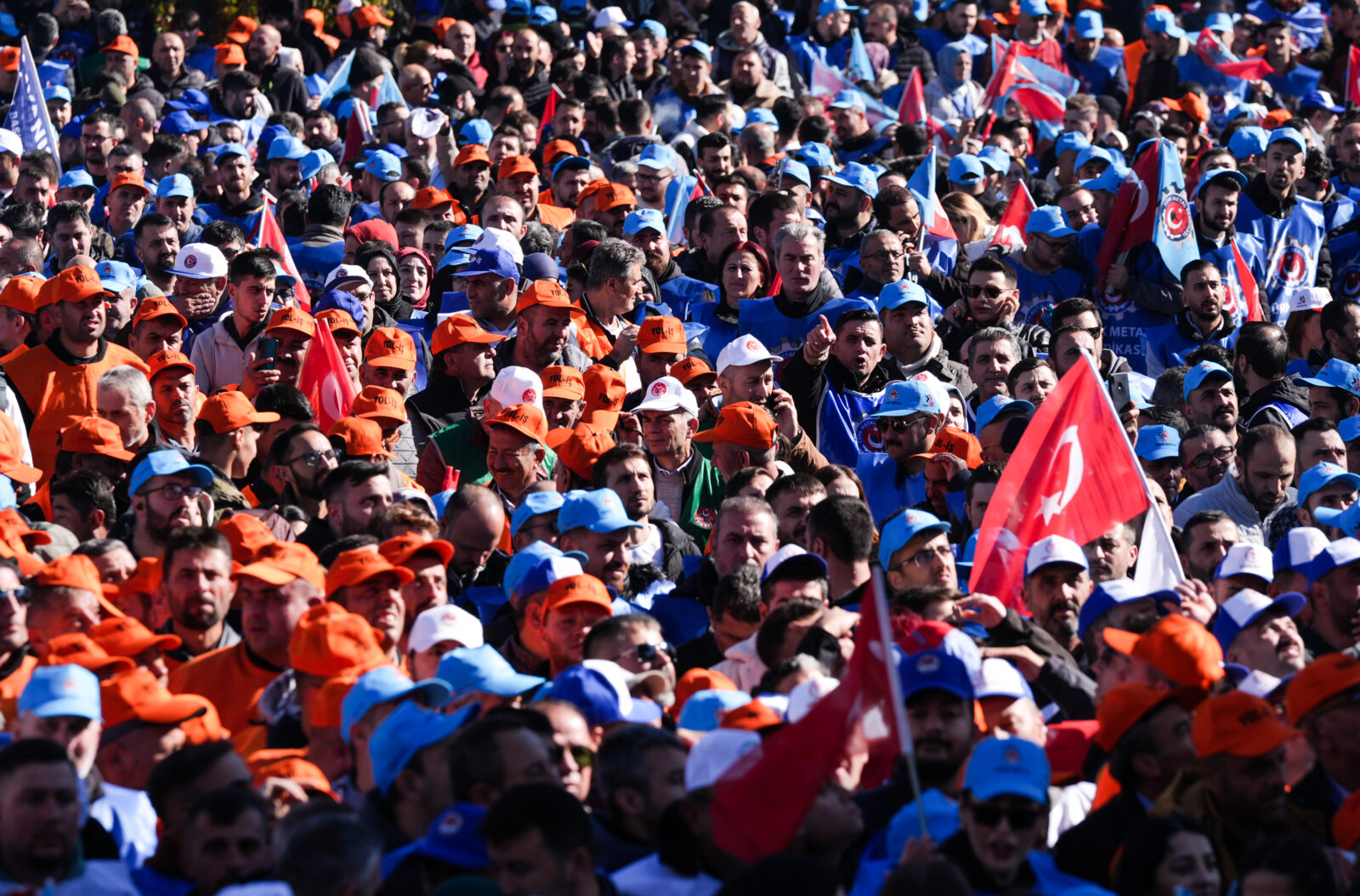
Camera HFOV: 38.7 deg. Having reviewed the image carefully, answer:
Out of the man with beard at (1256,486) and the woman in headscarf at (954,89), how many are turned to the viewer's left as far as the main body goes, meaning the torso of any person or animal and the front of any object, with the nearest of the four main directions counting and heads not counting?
0

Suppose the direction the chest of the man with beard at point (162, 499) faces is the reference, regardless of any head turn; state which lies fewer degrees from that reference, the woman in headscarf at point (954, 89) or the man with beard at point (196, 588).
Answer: the man with beard

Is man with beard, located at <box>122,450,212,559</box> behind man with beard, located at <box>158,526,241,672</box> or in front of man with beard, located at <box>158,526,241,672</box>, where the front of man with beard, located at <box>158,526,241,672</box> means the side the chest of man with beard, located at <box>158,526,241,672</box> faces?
behind

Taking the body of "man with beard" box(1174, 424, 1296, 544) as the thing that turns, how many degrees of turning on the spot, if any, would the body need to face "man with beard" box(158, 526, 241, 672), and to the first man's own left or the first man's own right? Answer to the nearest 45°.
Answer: approximately 90° to the first man's own right

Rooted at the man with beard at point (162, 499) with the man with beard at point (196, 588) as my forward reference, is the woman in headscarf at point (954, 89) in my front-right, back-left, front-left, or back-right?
back-left

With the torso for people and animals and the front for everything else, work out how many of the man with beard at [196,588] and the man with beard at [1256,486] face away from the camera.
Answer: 0

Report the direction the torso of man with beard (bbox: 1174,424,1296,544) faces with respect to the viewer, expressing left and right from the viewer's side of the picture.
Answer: facing the viewer and to the right of the viewer

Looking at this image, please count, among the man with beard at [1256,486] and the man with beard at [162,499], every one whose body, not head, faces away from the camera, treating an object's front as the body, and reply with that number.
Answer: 0

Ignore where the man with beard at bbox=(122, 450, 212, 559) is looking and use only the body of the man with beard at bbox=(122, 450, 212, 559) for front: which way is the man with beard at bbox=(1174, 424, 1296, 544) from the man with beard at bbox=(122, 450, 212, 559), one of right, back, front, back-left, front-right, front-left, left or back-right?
front-left

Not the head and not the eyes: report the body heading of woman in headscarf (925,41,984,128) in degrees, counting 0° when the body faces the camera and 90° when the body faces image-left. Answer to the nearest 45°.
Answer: approximately 315°

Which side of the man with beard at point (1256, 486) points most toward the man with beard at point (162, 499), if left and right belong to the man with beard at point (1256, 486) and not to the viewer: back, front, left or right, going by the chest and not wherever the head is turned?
right
